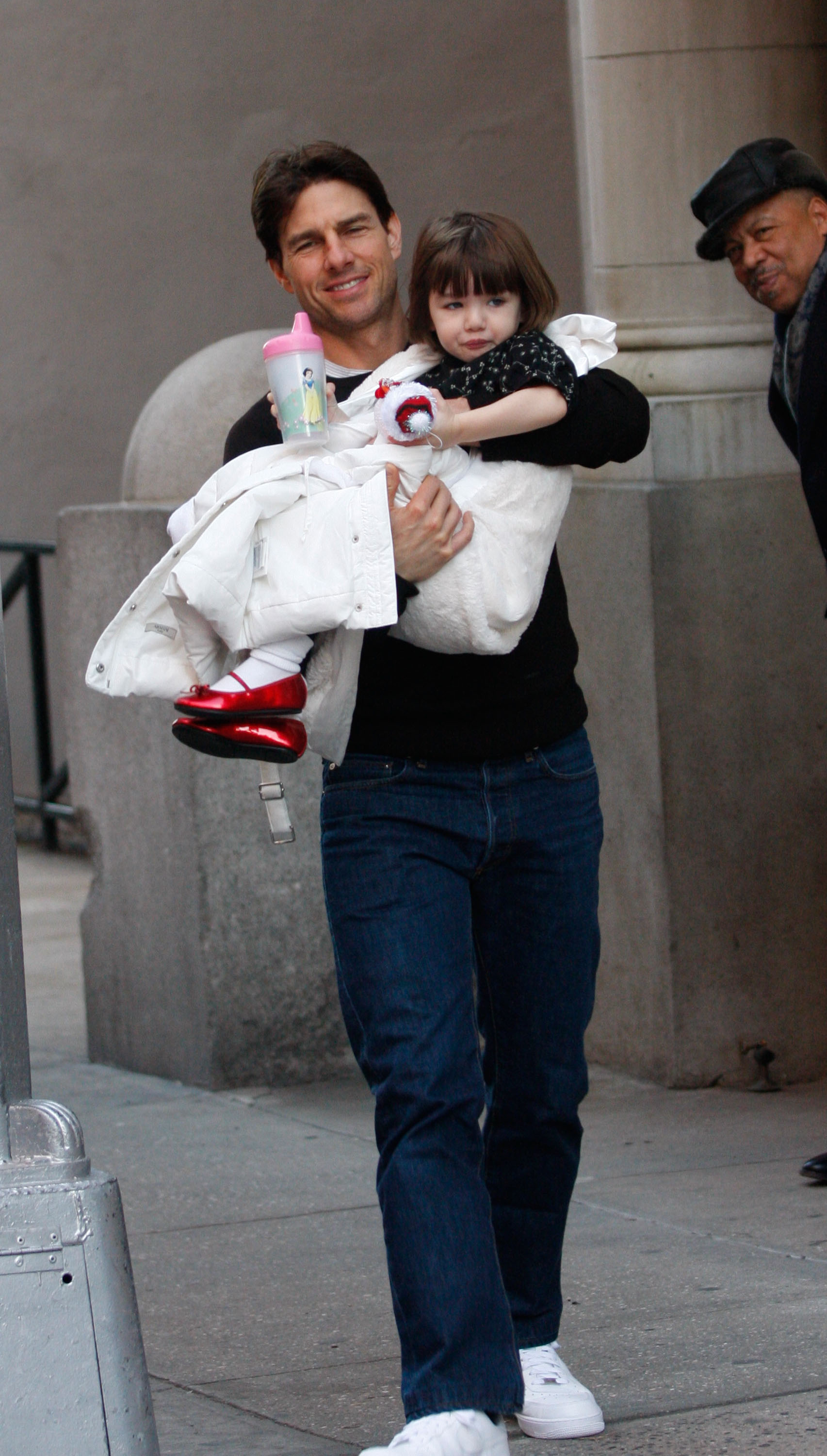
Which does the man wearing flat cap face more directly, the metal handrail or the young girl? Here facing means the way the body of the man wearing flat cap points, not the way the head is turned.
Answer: the young girl

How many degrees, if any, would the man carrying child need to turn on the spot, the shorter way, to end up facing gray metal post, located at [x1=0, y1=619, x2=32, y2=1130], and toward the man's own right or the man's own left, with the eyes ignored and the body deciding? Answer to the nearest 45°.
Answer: approximately 45° to the man's own right

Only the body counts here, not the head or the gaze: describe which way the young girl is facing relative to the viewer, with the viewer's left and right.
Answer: facing the viewer and to the left of the viewer

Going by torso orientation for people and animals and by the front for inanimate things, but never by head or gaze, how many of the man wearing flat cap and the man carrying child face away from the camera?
0

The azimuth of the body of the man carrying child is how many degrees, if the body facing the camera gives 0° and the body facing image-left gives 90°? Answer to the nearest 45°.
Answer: approximately 0°

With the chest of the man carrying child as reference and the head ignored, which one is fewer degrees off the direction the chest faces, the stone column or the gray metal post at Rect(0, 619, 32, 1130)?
the gray metal post

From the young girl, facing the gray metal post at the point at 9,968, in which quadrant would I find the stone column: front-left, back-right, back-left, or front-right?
back-right

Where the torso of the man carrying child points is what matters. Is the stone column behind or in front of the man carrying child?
behind

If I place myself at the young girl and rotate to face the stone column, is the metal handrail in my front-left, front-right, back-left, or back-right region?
front-left

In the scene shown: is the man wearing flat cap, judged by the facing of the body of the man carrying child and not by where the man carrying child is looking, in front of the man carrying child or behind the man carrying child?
behind
